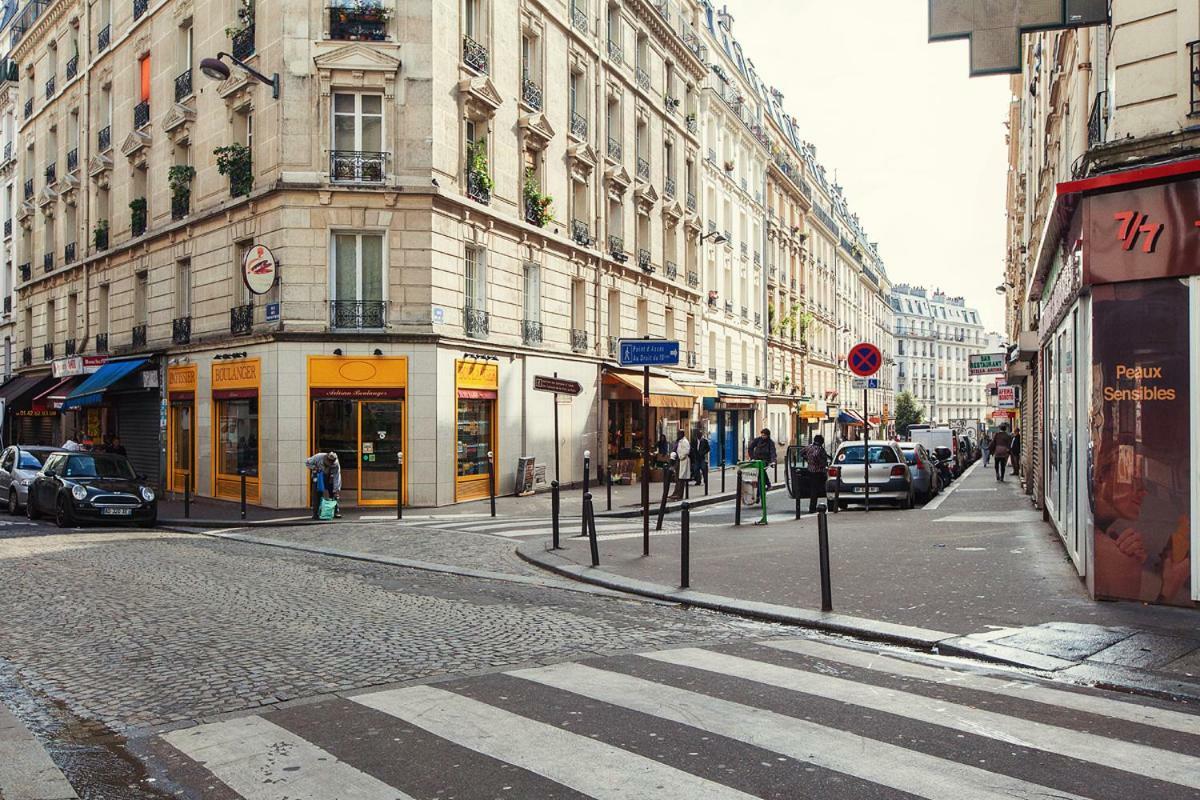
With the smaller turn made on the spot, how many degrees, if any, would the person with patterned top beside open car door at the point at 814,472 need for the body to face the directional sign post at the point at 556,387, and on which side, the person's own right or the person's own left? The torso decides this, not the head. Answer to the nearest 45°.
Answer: approximately 90° to the person's own left

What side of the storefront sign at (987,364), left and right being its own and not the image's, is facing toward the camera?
front

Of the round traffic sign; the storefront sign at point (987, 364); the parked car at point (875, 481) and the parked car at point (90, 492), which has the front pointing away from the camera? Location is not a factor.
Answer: the parked car at point (875, 481)

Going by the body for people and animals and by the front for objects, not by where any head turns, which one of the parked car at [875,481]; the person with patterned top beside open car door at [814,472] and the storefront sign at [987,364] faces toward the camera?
the storefront sign

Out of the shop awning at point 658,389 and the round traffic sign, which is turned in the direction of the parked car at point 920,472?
the shop awning

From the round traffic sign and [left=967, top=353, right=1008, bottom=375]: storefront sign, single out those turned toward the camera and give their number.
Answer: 2

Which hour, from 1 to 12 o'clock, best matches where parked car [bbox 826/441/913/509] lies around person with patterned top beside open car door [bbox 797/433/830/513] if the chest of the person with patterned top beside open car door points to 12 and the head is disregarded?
The parked car is roughly at 2 o'clock from the person with patterned top beside open car door.

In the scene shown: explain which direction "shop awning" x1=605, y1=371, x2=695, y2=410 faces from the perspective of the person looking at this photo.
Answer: facing the viewer and to the right of the viewer
